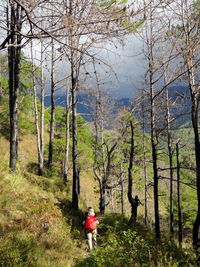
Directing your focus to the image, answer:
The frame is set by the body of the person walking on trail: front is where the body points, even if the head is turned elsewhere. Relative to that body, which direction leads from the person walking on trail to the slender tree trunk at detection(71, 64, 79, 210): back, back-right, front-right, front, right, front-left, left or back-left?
front

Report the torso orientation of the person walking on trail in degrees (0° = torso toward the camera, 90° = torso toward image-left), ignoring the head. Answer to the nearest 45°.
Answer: approximately 180°
